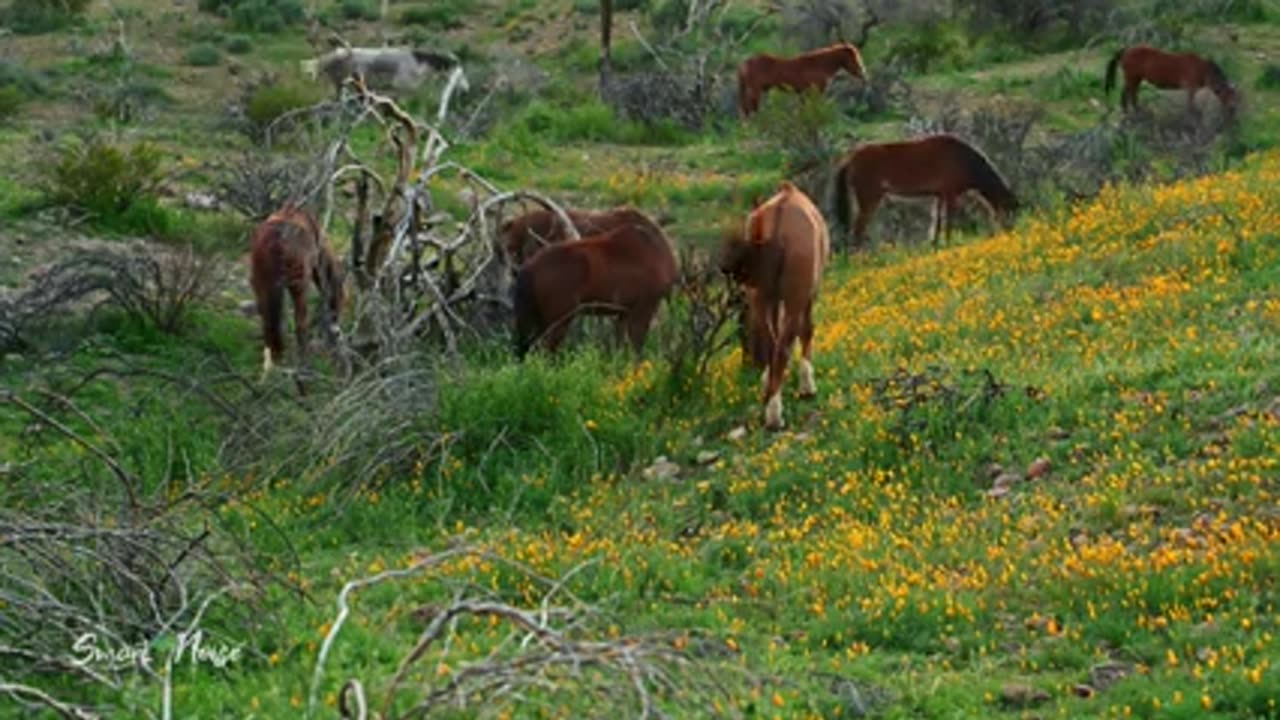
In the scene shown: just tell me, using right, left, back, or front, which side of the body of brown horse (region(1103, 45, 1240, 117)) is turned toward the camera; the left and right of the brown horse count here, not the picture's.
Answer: right

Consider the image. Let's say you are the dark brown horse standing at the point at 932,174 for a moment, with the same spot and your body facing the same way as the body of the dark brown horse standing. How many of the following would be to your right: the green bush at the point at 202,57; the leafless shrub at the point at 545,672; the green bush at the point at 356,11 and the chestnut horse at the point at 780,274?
2

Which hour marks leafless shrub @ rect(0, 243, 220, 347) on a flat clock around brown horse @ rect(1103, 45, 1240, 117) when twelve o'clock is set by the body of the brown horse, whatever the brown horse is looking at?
The leafless shrub is roughly at 4 o'clock from the brown horse.

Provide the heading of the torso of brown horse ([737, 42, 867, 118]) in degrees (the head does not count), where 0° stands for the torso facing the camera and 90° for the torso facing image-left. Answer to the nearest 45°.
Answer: approximately 270°

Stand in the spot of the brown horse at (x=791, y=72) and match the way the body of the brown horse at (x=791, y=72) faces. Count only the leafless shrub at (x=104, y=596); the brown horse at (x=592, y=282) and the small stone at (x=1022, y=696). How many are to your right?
3

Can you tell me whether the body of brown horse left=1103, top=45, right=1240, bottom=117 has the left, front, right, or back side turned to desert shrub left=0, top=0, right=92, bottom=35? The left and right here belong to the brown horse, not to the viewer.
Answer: back

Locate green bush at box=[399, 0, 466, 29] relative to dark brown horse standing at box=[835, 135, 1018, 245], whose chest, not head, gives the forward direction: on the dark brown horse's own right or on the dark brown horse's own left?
on the dark brown horse's own left

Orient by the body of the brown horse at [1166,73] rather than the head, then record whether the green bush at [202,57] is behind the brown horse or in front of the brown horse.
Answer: behind

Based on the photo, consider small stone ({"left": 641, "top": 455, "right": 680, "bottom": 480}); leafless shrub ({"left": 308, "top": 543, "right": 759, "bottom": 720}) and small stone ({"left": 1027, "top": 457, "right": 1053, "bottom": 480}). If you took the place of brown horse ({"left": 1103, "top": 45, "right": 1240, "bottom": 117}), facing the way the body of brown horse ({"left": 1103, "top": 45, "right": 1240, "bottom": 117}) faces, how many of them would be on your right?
3

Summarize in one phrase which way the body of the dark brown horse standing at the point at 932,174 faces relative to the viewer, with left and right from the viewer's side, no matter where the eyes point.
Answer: facing to the right of the viewer

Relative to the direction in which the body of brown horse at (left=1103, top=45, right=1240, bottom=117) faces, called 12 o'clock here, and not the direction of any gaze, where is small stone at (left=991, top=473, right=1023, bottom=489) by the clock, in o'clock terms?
The small stone is roughly at 3 o'clock from the brown horse.

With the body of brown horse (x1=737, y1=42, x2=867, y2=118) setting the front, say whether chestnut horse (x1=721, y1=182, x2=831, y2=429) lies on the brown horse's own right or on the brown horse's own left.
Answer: on the brown horse's own right

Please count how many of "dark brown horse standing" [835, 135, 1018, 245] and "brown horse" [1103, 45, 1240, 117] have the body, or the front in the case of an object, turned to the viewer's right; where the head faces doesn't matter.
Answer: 2

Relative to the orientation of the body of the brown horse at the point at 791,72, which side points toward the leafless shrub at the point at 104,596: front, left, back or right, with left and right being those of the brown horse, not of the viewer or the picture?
right

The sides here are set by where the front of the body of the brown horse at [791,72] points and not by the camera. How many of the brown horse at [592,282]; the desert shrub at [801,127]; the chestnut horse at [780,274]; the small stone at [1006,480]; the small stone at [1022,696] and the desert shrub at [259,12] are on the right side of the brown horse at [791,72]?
5

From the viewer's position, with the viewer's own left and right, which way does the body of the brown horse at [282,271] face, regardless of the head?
facing away from the viewer and to the right of the viewer

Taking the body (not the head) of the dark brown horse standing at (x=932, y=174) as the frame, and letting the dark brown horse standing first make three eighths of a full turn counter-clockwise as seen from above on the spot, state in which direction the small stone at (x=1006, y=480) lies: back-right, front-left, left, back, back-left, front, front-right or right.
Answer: back-left
